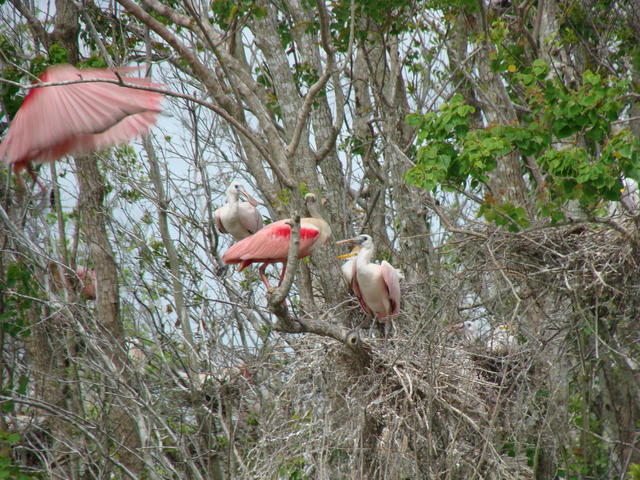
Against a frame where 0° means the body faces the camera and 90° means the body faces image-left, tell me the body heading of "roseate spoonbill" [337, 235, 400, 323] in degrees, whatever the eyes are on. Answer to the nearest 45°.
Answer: approximately 45°

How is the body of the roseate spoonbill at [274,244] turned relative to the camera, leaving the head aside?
to the viewer's right

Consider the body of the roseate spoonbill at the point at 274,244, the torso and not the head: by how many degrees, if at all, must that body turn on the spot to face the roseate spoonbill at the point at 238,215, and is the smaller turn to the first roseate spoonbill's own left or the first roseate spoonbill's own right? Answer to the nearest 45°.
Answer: approximately 90° to the first roseate spoonbill's own left

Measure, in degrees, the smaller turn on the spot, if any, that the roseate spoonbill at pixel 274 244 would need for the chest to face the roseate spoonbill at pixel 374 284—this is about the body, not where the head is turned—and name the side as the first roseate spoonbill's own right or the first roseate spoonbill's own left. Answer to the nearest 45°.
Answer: approximately 45° to the first roseate spoonbill's own left

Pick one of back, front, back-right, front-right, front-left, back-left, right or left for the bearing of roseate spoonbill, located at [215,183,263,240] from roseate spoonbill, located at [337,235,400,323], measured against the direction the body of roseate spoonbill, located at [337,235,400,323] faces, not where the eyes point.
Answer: right

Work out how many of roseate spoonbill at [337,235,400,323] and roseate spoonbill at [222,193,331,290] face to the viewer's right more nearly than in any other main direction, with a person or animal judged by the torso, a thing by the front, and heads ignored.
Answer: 1
